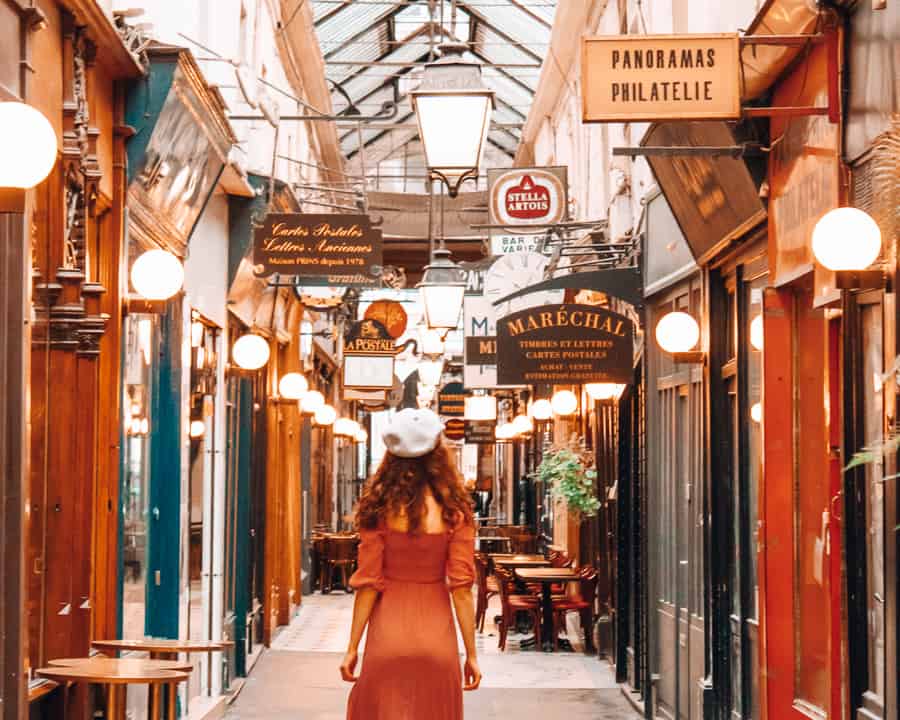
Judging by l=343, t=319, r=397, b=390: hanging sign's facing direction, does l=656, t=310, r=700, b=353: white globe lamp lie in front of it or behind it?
in front

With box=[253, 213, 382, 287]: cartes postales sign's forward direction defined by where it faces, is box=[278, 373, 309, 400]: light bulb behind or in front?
behind

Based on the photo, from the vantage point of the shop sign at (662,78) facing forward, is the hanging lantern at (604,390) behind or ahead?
behind

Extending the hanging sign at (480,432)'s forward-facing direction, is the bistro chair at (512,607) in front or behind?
in front

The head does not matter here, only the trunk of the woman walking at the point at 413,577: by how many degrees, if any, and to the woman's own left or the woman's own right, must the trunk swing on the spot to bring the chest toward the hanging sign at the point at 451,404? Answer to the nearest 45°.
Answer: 0° — they already face it

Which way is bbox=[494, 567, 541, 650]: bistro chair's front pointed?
to the viewer's right

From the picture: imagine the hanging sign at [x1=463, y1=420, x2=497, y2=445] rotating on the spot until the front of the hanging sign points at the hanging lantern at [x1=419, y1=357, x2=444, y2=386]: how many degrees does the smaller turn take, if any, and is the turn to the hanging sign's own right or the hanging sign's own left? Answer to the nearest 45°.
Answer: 0° — it already faces it

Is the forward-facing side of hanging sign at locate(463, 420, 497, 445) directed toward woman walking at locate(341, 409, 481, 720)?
yes

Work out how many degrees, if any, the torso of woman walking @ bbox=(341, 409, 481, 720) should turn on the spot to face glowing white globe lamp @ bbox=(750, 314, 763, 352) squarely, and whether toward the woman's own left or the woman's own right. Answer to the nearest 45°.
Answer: approximately 45° to the woman's own right

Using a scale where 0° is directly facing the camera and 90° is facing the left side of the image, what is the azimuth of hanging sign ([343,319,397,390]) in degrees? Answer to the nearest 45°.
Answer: approximately 0°
